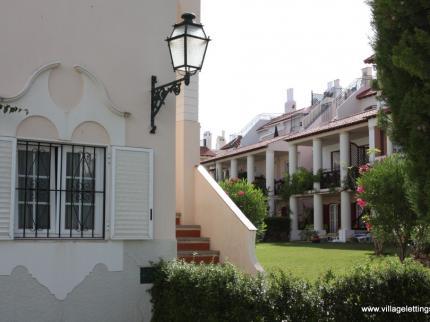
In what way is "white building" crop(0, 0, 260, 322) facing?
toward the camera

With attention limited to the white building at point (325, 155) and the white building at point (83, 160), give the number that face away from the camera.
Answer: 0

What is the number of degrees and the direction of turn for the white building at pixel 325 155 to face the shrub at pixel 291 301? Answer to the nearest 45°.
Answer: approximately 45° to its left

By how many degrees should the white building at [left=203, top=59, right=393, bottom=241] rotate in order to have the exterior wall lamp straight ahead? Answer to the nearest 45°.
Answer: approximately 45° to its left

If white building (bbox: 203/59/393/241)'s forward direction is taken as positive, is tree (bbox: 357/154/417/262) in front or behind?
in front

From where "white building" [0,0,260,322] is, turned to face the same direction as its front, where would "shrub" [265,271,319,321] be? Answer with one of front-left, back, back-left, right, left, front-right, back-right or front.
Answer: front-left

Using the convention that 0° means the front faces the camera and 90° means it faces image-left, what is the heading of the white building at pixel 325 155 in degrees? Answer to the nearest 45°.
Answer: approximately 45°

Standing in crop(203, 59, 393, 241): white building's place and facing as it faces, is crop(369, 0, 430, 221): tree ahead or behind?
ahead

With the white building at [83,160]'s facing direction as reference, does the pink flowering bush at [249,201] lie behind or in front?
behind

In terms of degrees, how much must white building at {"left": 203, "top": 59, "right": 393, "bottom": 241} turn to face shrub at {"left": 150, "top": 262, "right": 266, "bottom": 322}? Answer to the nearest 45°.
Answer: approximately 45° to its left

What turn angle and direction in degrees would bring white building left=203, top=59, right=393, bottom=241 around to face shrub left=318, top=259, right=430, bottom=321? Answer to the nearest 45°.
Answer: approximately 45° to its left

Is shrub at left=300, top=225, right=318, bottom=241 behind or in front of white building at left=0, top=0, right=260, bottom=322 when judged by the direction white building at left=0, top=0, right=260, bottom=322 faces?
behind

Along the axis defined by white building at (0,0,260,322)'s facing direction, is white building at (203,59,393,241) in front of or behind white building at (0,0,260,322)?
behind
